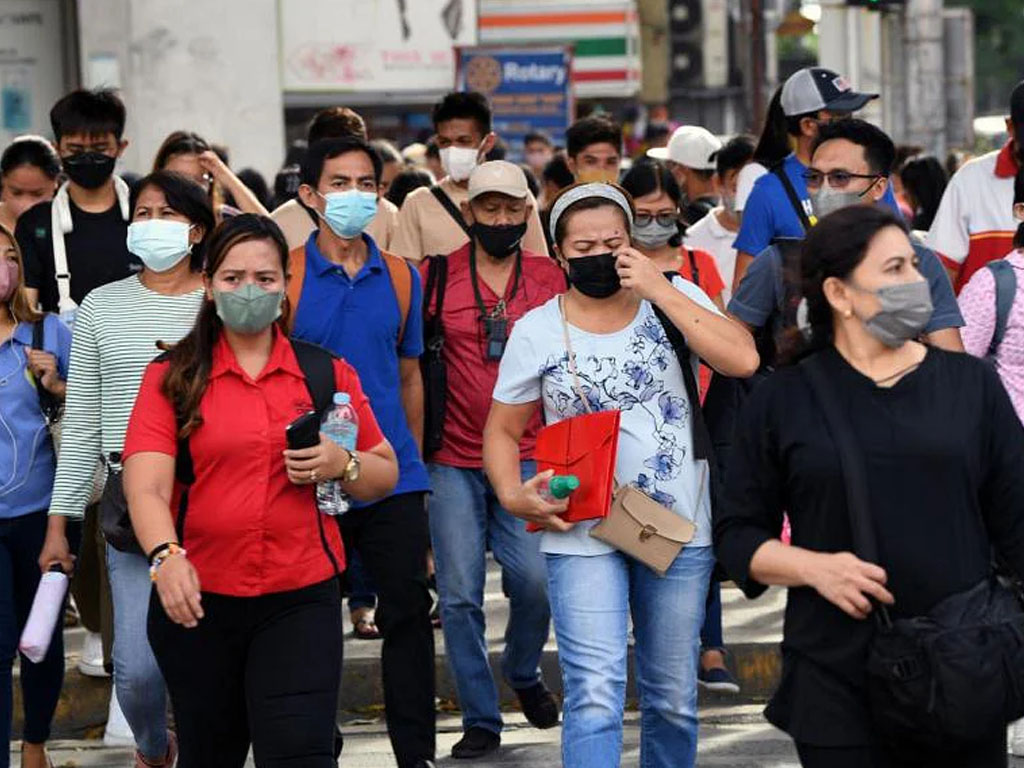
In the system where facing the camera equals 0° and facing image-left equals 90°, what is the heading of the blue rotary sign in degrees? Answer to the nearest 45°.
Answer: approximately 0°

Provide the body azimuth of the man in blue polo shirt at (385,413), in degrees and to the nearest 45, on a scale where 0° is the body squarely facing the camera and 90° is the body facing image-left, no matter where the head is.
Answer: approximately 0°

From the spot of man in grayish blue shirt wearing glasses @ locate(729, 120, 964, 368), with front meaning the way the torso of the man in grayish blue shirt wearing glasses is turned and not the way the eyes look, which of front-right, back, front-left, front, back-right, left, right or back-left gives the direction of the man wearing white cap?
back

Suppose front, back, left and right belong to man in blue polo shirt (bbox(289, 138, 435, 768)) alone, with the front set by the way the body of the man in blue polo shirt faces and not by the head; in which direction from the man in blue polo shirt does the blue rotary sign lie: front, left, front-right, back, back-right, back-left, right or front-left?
back
